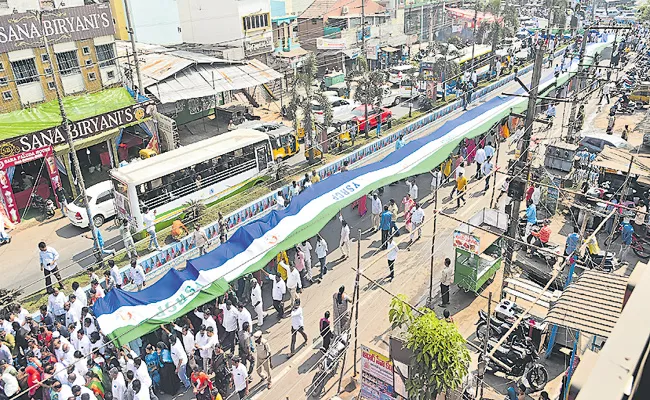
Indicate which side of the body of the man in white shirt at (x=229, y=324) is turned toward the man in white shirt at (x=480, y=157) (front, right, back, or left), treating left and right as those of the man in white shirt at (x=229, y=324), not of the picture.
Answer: back

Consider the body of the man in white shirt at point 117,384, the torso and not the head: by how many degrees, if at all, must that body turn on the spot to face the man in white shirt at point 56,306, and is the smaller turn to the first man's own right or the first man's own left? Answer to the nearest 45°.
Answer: approximately 135° to the first man's own right

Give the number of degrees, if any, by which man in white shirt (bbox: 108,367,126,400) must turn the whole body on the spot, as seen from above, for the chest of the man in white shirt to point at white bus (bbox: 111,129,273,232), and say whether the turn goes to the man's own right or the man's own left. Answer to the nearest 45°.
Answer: approximately 180°

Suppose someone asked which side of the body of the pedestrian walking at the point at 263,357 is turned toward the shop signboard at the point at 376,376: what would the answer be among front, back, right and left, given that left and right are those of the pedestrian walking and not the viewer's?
left

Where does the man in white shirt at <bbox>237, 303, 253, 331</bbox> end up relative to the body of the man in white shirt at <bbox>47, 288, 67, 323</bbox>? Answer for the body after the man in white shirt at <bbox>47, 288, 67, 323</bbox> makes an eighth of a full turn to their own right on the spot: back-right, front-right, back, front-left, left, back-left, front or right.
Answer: back-left

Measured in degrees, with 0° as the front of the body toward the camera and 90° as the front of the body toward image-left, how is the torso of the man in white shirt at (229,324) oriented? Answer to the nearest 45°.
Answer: approximately 45°

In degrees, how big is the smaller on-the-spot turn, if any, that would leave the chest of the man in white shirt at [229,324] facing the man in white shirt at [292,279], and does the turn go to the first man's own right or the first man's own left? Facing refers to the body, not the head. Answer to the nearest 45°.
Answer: approximately 180°

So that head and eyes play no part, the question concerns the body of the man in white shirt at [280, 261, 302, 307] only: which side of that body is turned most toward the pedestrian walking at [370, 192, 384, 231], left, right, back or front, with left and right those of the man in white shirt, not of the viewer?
back

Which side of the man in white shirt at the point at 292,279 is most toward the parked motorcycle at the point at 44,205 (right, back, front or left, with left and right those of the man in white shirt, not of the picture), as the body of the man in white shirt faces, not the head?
right

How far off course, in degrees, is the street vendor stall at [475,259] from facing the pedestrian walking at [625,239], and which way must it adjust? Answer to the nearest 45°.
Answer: approximately 180°

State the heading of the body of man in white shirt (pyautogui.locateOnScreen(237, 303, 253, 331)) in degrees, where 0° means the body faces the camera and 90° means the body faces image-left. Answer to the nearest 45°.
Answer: approximately 45°
